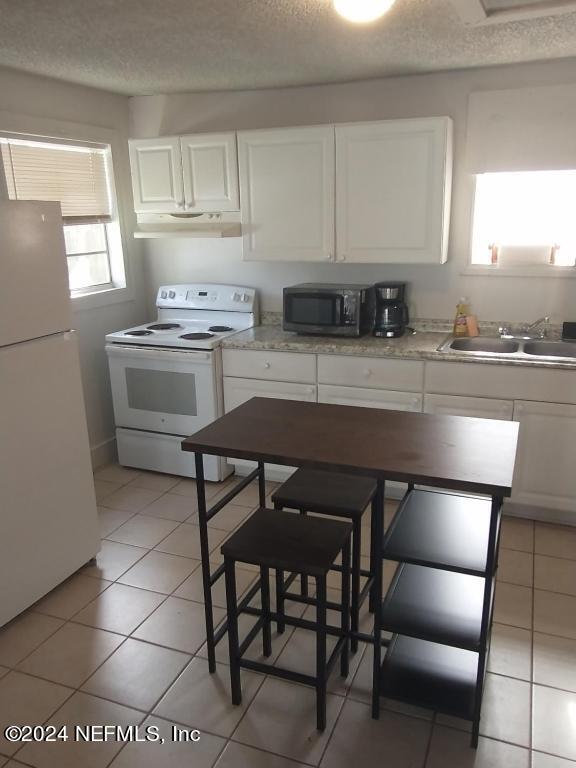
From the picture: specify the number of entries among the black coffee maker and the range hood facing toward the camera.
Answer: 2

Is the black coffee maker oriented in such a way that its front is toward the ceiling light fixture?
yes

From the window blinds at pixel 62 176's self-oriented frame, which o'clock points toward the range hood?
The range hood is roughly at 11 o'clock from the window blinds.

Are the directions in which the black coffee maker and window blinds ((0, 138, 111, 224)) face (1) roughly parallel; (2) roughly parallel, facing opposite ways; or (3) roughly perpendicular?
roughly perpendicular

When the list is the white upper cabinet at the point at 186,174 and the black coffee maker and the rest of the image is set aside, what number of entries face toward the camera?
2

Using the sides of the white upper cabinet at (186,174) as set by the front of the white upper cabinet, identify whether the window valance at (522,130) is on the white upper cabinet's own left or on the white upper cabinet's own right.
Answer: on the white upper cabinet's own left

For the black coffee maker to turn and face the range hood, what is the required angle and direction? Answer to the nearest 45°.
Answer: approximately 90° to its right

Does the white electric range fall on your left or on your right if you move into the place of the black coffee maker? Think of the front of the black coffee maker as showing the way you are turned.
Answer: on your right

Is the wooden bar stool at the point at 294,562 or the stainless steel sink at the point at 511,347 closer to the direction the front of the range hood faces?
the wooden bar stool
